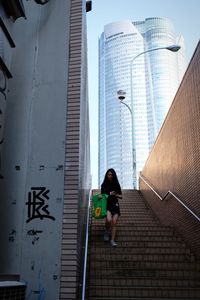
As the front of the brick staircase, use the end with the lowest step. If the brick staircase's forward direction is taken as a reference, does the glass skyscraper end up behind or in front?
behind

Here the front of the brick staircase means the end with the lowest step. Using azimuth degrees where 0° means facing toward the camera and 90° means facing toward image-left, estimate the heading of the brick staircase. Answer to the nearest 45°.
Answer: approximately 0°
